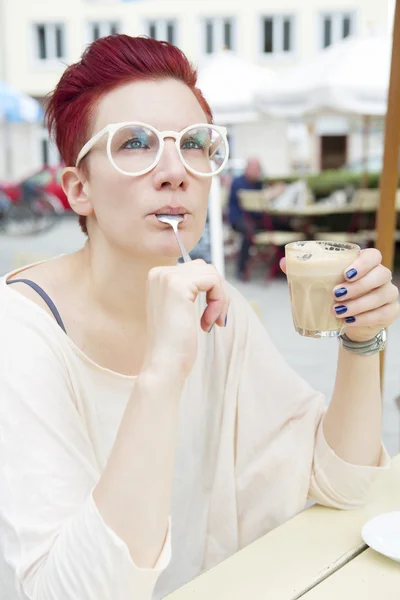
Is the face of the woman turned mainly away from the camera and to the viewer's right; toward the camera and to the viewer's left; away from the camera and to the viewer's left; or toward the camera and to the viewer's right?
toward the camera and to the viewer's right

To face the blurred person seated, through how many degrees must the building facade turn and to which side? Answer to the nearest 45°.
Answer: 0° — it already faces them

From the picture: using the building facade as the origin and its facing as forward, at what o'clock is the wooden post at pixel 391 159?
The wooden post is roughly at 12 o'clock from the building facade.

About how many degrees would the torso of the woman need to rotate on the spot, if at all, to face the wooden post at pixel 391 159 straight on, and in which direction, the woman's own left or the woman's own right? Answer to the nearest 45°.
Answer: approximately 90° to the woman's own left

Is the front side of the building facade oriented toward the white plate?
yes

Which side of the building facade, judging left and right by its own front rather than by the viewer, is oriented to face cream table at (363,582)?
front

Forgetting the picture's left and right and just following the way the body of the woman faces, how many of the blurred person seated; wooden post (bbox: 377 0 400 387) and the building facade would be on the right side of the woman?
0

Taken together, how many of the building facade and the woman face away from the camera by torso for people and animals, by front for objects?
0

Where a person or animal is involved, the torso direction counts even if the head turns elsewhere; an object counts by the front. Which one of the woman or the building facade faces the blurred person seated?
the building facade

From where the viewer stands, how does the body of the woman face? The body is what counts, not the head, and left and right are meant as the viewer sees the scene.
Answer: facing the viewer and to the right of the viewer

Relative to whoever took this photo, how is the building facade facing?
facing the viewer

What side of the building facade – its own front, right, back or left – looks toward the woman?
front

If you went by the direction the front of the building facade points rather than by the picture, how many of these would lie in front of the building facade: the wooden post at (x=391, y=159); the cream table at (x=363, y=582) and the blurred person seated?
3

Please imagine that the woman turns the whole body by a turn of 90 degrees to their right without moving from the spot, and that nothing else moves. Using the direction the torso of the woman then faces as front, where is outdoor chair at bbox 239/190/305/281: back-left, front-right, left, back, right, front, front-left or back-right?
back-right

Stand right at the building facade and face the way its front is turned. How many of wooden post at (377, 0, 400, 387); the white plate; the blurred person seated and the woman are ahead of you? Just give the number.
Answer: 4
